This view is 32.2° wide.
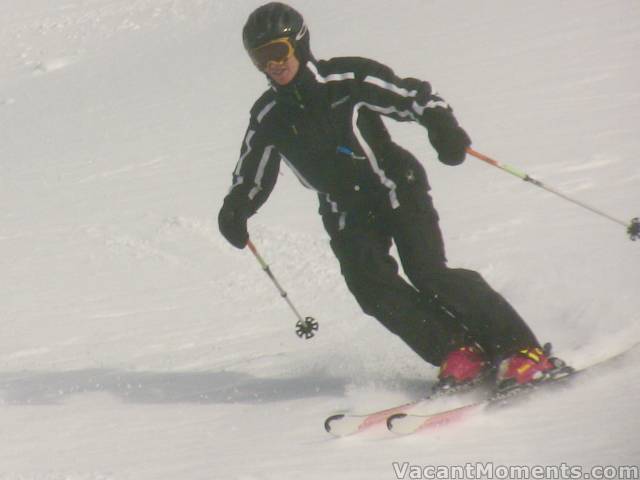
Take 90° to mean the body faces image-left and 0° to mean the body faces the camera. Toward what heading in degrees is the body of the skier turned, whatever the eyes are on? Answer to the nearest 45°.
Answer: approximately 45°
